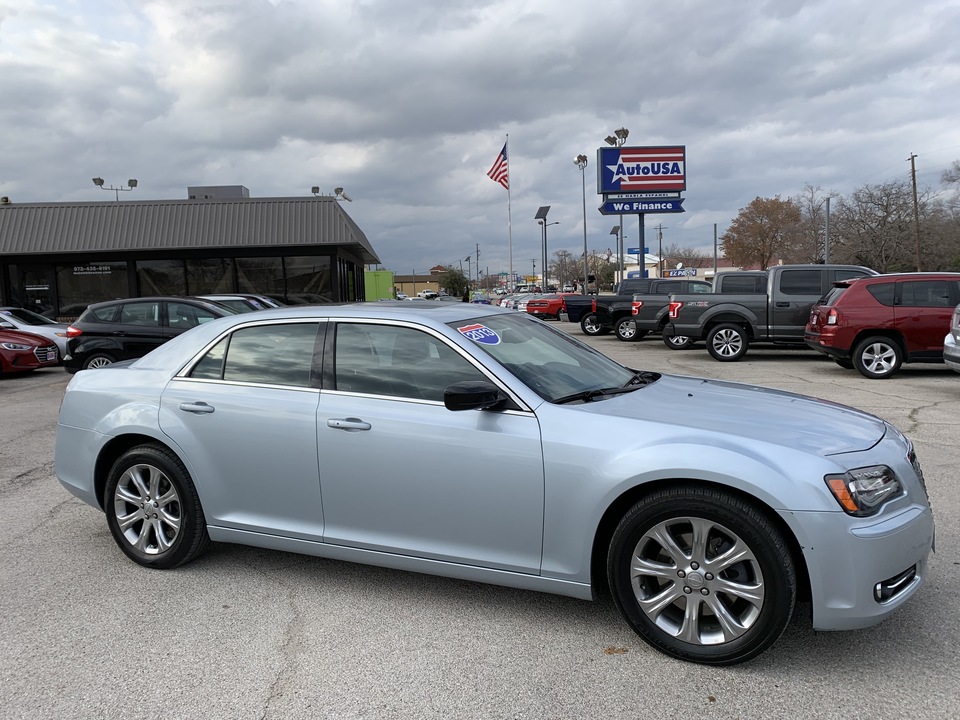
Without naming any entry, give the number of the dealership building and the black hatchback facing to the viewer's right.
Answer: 1

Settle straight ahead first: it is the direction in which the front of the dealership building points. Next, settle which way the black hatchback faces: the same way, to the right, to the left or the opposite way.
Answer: to the left

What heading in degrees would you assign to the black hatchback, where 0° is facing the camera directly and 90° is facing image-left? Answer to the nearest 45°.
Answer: approximately 270°

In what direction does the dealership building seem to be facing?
toward the camera

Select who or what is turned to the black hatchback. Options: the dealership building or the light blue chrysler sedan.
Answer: the dealership building

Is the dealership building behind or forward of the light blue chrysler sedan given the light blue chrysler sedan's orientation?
behind

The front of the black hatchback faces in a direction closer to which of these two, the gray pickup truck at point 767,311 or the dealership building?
the gray pickup truck

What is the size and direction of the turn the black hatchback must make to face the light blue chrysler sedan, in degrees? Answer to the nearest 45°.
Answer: approximately 90° to its right

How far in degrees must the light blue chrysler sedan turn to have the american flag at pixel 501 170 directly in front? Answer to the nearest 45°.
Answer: approximately 135° to its left

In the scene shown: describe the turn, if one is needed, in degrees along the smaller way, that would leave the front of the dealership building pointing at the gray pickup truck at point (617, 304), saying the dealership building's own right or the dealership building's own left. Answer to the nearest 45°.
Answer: approximately 45° to the dealership building's own left

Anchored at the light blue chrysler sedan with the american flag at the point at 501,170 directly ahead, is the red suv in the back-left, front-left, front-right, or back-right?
front-right

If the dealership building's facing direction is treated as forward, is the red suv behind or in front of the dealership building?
in front
